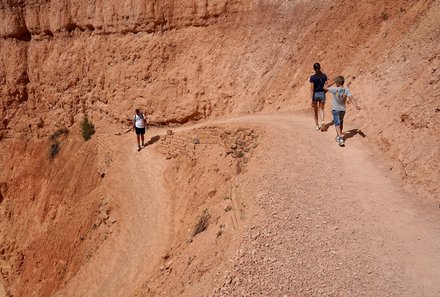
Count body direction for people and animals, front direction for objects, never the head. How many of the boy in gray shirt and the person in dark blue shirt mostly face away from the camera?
2

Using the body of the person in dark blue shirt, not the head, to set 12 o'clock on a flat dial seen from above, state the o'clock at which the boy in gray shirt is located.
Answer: The boy in gray shirt is roughly at 5 o'clock from the person in dark blue shirt.

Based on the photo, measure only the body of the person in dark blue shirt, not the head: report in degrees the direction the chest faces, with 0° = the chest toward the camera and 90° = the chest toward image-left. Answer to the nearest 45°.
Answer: approximately 180°

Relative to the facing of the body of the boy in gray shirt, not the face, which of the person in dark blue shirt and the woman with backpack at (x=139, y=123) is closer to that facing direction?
the person in dark blue shirt

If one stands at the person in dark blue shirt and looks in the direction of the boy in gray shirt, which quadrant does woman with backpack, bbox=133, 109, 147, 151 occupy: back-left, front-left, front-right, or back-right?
back-right

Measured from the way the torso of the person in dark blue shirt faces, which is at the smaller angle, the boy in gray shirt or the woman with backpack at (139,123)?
the woman with backpack

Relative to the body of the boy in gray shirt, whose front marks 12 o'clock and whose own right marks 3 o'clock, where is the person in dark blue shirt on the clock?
The person in dark blue shirt is roughly at 11 o'clock from the boy in gray shirt.

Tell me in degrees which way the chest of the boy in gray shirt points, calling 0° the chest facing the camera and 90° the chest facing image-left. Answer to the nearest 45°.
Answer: approximately 180°

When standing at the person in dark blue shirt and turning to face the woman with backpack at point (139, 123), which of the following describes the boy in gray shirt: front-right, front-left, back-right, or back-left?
back-left

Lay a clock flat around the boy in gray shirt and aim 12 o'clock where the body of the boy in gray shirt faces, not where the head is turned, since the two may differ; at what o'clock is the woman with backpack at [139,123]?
The woman with backpack is roughly at 10 o'clock from the boy in gray shirt.
